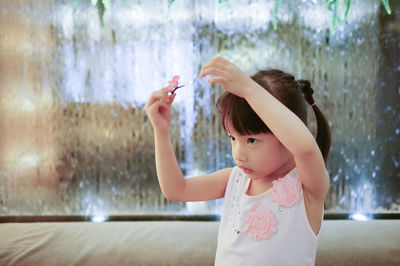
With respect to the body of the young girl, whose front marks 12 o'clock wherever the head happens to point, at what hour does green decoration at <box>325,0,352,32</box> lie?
The green decoration is roughly at 5 o'clock from the young girl.

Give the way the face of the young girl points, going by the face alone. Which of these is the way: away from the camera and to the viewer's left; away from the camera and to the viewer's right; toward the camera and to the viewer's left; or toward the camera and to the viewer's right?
toward the camera and to the viewer's left

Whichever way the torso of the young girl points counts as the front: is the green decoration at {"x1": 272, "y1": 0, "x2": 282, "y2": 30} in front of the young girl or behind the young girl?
behind

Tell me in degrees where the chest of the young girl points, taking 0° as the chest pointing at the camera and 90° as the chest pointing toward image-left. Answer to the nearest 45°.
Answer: approximately 45°

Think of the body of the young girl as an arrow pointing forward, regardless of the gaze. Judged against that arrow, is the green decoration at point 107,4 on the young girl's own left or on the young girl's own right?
on the young girl's own right

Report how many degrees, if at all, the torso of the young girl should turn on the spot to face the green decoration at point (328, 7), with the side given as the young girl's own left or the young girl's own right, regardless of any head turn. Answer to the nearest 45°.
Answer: approximately 135° to the young girl's own right
